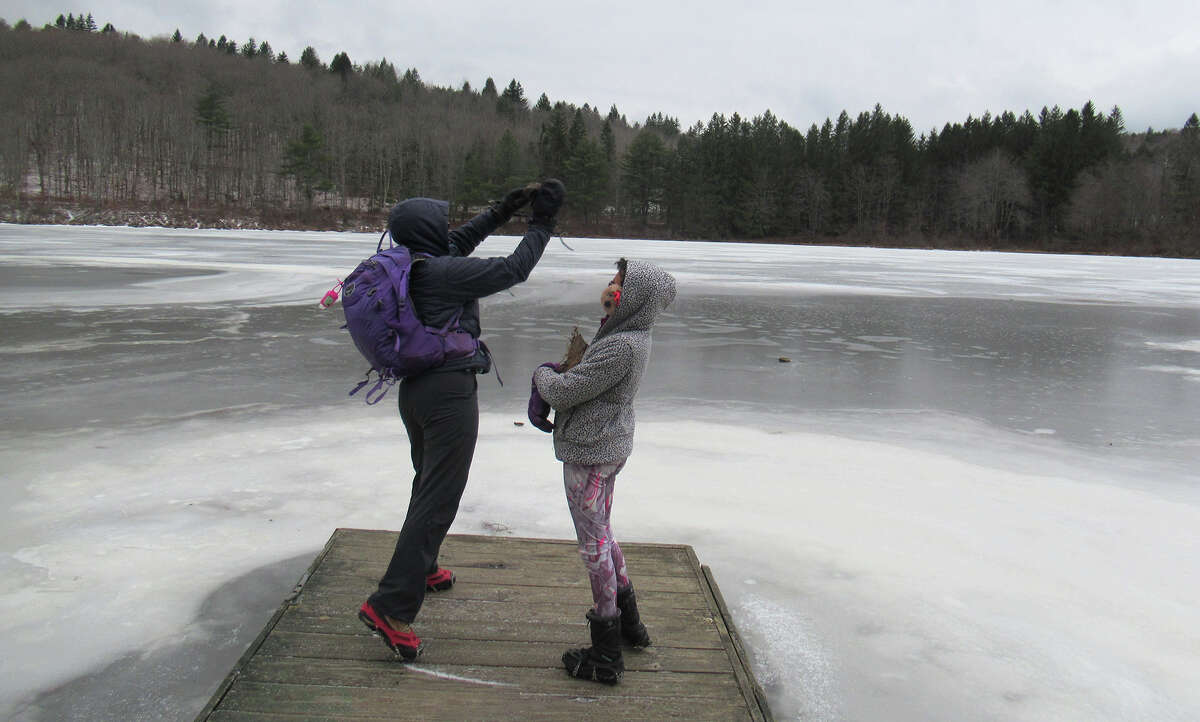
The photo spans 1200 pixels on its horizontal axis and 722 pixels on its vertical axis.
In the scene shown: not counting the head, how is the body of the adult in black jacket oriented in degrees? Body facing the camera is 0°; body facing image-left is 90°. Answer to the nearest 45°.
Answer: approximately 270°

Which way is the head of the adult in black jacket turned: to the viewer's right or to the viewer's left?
to the viewer's right
